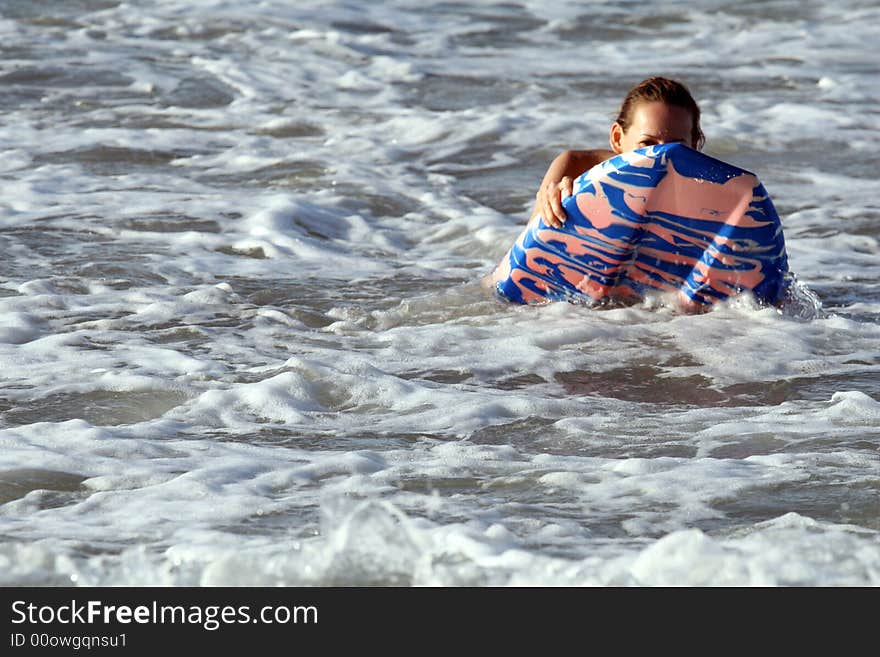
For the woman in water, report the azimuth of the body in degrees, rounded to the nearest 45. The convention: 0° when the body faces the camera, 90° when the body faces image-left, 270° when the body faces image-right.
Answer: approximately 0°
